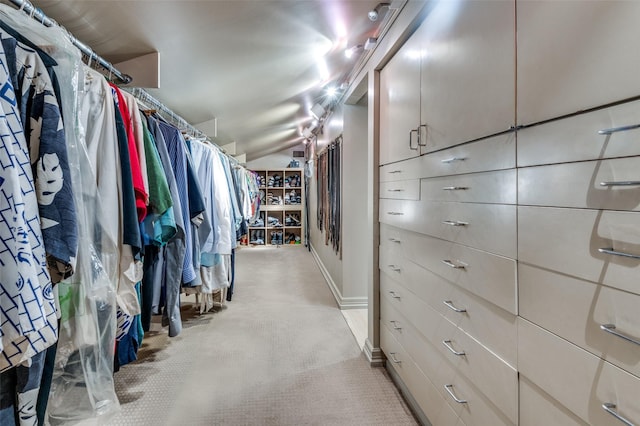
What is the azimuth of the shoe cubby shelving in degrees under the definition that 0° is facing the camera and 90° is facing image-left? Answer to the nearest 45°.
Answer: approximately 0°

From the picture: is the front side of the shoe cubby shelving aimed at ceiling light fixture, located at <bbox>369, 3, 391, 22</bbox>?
yes

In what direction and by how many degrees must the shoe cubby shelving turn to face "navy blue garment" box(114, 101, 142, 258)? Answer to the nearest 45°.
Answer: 0° — it already faces it

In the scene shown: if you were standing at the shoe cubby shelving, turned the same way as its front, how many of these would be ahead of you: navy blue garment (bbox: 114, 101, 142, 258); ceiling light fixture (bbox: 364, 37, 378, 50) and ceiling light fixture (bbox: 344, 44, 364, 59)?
3

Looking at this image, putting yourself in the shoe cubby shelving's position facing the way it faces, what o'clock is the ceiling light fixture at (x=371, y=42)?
The ceiling light fixture is roughly at 12 o'clock from the shoe cubby shelving.

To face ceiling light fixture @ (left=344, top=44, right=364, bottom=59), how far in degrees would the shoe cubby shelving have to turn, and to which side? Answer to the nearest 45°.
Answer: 0° — it already faces it
